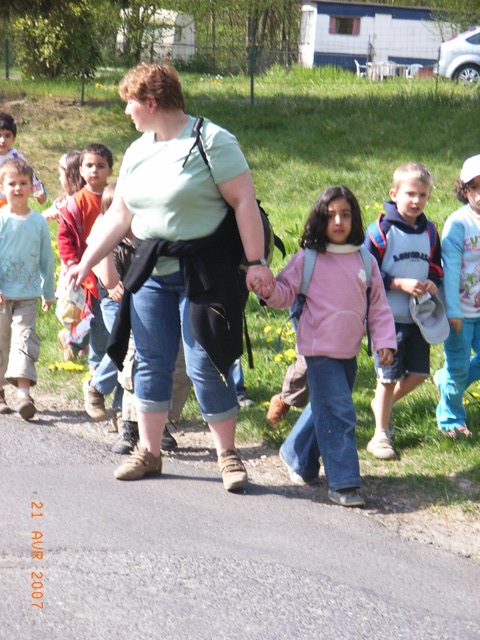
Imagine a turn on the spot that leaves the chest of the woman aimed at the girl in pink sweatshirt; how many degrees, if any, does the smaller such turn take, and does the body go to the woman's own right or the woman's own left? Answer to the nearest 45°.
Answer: approximately 135° to the woman's own left

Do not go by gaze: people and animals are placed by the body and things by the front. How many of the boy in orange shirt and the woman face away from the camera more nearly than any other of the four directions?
0

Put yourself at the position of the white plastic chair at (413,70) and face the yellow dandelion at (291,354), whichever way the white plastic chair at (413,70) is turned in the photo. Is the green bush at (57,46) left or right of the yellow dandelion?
right

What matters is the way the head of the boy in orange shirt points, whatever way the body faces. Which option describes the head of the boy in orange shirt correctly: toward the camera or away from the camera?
toward the camera

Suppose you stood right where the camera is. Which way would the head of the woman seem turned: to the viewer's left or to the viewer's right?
to the viewer's left

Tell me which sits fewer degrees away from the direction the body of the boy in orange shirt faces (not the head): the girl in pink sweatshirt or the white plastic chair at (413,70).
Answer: the girl in pink sweatshirt

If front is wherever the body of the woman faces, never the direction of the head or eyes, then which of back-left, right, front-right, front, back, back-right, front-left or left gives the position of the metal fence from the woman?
back-right

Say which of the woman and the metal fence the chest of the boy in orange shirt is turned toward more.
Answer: the woman

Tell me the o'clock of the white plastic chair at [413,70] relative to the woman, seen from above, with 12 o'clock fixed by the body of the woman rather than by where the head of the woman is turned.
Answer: The white plastic chair is roughly at 5 o'clock from the woman.

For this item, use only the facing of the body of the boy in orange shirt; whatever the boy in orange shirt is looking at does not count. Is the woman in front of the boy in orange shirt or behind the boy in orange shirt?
in front

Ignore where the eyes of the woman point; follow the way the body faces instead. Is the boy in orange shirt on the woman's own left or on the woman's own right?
on the woman's own right

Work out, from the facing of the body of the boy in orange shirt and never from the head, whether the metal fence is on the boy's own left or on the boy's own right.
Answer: on the boy's own left

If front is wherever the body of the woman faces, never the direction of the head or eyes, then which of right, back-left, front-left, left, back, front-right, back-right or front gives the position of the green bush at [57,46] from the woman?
back-right

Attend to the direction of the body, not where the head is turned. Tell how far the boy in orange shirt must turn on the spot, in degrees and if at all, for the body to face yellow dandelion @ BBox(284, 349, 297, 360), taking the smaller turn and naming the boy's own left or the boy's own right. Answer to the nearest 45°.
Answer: approximately 45° to the boy's own left

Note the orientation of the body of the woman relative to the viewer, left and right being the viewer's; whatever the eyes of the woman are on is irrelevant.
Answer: facing the viewer and to the left of the viewer
